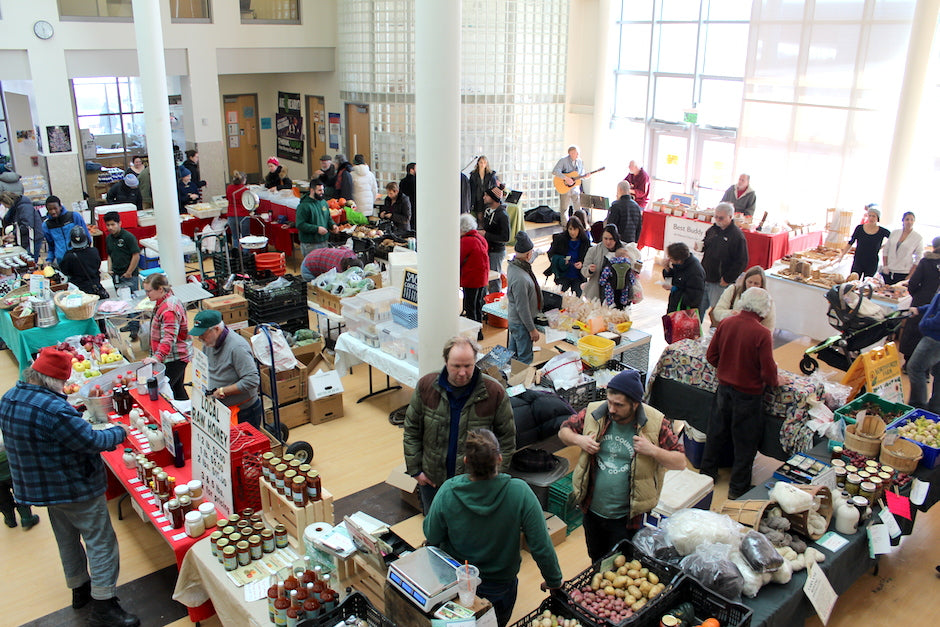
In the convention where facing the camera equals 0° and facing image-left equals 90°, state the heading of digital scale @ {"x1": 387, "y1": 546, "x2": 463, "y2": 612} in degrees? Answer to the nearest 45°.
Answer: approximately 45°

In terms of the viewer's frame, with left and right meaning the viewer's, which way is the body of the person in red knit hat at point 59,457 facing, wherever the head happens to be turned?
facing away from the viewer and to the right of the viewer

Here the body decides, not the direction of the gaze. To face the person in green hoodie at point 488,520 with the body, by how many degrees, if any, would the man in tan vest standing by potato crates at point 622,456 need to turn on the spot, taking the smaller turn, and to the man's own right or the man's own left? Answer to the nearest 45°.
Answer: approximately 45° to the man's own right

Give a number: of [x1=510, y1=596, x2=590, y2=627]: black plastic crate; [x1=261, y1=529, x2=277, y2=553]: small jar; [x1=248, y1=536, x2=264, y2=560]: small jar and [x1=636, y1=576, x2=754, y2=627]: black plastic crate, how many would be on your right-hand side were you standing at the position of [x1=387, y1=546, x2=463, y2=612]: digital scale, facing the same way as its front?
2

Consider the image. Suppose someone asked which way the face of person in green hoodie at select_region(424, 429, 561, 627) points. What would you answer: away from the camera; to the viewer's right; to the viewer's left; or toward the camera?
away from the camera

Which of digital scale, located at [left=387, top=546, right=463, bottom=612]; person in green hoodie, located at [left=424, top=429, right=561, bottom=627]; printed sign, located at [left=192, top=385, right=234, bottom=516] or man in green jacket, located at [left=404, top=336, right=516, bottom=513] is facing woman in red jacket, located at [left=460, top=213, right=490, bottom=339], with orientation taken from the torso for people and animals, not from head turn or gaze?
person in green hoodie, located at [left=424, top=429, right=561, bottom=627]

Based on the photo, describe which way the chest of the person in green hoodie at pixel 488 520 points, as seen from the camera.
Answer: away from the camera

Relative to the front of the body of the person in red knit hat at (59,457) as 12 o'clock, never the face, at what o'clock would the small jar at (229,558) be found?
The small jar is roughly at 3 o'clock from the person in red knit hat.
